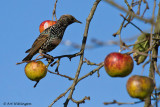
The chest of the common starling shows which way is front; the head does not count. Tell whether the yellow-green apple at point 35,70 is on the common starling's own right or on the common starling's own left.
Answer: on the common starling's own right

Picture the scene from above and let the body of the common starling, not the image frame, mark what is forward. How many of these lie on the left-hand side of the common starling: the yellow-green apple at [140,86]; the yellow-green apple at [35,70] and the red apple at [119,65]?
0

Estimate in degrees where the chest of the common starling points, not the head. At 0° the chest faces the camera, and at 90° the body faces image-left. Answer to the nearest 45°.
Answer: approximately 270°
